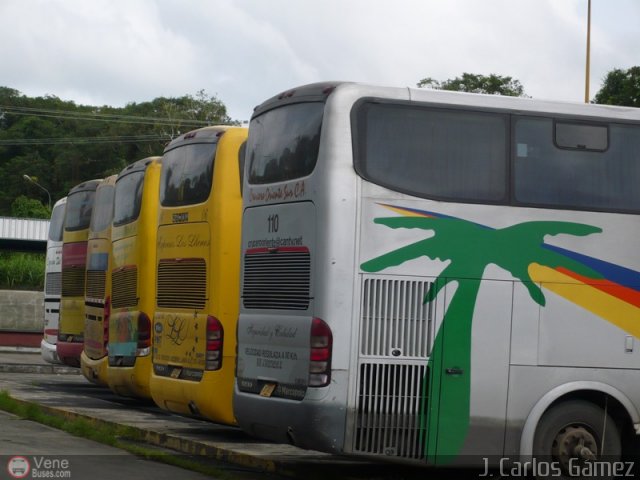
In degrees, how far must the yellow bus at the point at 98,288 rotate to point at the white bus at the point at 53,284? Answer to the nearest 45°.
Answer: approximately 45° to its left

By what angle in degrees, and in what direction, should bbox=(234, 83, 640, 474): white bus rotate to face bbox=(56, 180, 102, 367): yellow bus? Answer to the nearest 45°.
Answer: approximately 90° to its left

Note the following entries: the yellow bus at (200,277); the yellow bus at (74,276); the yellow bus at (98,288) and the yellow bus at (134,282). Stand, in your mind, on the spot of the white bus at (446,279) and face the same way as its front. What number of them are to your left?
4

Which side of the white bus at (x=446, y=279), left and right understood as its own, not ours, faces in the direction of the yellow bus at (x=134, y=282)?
left

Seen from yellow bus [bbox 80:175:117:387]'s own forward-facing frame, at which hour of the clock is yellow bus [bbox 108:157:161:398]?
yellow bus [bbox 108:157:161:398] is roughly at 4 o'clock from yellow bus [bbox 80:175:117:387].

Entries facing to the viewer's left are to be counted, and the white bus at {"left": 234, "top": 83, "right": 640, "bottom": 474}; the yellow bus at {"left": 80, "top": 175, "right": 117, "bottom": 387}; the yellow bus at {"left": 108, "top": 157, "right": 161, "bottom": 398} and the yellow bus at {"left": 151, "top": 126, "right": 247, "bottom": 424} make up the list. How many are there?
0

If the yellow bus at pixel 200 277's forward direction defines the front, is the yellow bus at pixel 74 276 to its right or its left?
on its left

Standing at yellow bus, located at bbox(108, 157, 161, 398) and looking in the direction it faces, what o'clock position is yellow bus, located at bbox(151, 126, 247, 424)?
yellow bus, located at bbox(151, 126, 247, 424) is roughly at 4 o'clock from yellow bus, located at bbox(108, 157, 161, 398).

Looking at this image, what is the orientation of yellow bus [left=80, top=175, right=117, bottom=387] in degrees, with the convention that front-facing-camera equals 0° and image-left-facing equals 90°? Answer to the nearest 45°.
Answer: approximately 225°

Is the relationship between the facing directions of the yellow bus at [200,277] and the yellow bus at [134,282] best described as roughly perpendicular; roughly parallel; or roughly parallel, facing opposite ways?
roughly parallel

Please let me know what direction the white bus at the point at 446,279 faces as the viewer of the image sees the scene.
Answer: facing away from the viewer and to the right of the viewer

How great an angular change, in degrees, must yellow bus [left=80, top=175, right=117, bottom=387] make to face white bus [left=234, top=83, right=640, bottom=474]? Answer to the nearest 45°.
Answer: approximately 135° to its right

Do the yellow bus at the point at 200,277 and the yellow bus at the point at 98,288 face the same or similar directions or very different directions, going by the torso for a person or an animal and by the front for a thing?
same or similar directions

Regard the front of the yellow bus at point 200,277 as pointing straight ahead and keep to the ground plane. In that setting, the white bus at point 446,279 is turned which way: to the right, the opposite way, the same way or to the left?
the same way

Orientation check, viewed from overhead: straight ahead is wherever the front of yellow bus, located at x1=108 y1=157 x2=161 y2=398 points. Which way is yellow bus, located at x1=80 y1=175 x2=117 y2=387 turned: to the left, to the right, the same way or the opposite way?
the same way

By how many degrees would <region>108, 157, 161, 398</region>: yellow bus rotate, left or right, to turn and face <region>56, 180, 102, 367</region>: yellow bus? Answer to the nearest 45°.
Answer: approximately 45° to its left

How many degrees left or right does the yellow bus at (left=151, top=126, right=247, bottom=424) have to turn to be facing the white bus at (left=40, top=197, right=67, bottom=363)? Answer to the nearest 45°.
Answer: approximately 45° to its left
